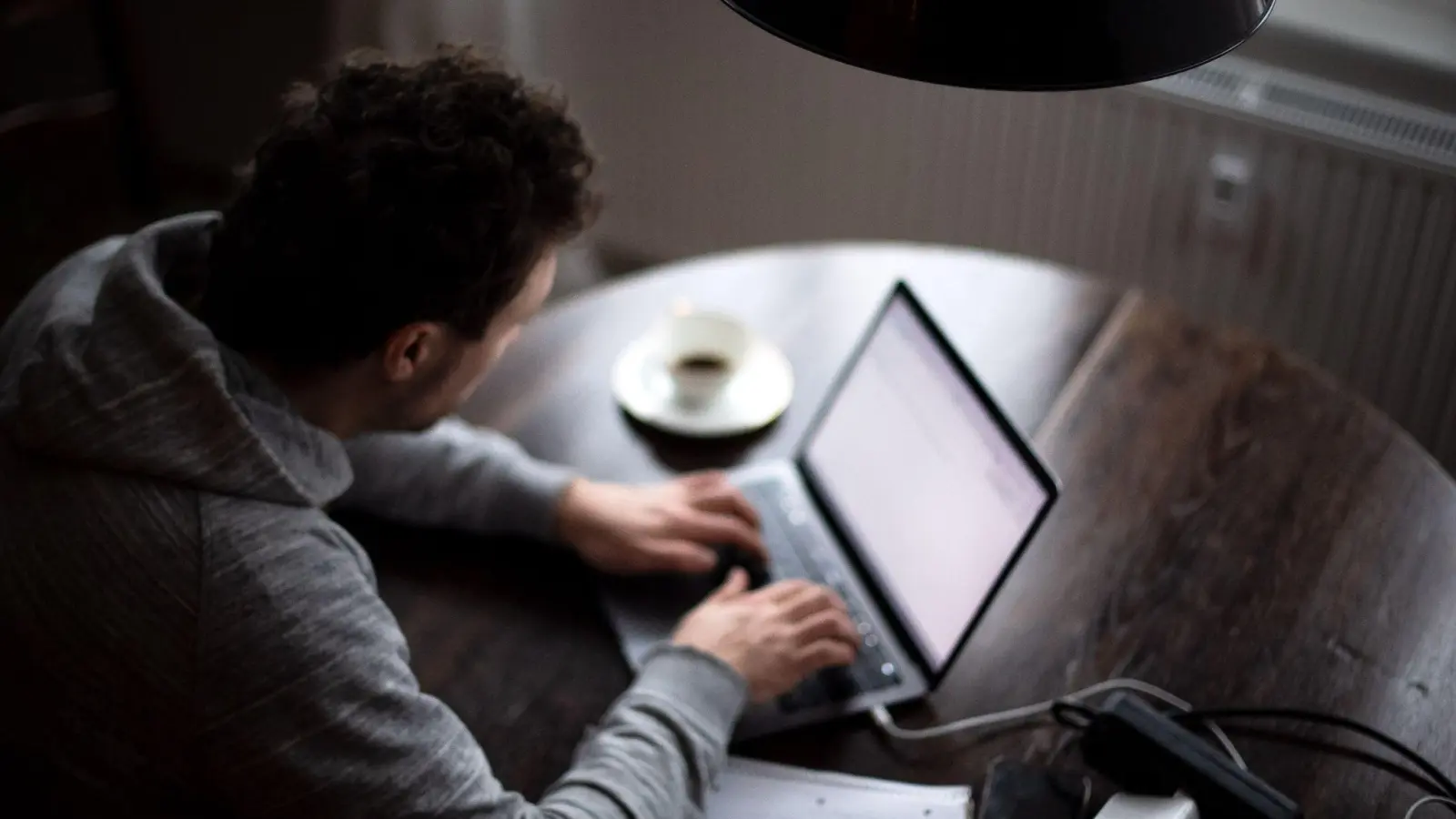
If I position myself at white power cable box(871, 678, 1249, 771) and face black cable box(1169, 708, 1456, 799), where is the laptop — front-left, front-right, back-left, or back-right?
back-left

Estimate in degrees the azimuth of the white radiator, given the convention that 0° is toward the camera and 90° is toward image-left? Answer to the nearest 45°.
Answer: approximately 45°

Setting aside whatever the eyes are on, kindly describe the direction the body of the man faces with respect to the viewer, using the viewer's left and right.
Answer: facing away from the viewer and to the right of the viewer

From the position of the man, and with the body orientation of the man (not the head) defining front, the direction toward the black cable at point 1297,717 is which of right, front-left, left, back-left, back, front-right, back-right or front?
front-right

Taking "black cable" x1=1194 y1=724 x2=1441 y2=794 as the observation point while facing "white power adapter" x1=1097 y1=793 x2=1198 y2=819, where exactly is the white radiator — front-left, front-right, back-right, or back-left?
back-right

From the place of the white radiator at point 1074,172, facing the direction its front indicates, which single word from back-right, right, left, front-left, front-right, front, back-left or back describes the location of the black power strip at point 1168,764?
front-left

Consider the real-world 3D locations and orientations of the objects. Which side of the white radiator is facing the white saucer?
front

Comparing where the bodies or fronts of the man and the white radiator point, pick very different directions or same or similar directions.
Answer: very different directions

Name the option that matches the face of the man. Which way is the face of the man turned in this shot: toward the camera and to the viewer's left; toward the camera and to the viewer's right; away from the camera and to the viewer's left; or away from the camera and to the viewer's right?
away from the camera and to the viewer's right

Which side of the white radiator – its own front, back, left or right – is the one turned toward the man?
front

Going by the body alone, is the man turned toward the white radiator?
yes
